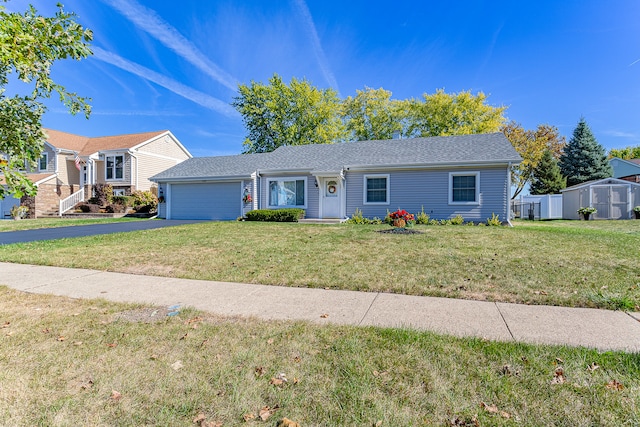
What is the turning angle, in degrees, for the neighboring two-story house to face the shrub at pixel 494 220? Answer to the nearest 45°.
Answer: approximately 90° to its left

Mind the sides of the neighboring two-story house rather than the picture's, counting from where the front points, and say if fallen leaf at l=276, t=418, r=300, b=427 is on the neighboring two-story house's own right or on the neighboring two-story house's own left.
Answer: on the neighboring two-story house's own left

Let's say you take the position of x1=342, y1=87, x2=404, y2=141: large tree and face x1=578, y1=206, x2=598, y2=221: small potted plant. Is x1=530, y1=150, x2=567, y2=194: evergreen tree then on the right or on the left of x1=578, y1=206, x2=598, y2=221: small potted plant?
left

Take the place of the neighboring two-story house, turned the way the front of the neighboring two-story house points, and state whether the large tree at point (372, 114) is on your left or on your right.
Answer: on your left

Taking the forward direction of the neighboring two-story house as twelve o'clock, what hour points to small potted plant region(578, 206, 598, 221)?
The small potted plant is roughly at 9 o'clock from the neighboring two-story house.

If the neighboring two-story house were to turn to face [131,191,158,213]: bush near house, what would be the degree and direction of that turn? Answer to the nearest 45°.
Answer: approximately 90° to its left

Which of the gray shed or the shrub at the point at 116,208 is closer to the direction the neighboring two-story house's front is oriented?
the shrub

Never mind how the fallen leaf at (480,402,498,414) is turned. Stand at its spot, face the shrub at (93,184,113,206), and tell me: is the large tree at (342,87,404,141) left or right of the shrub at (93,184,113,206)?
right

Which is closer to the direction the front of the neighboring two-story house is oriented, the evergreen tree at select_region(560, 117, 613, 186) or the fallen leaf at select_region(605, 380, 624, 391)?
the fallen leaf

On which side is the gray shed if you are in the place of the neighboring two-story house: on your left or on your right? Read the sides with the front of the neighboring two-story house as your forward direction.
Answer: on your left

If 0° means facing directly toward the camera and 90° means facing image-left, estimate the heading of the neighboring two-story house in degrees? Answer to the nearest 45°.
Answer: approximately 45°
